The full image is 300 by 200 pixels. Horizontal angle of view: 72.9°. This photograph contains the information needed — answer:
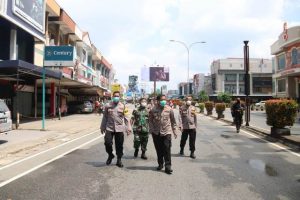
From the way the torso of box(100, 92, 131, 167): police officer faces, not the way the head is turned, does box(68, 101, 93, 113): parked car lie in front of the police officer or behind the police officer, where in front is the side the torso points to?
behind

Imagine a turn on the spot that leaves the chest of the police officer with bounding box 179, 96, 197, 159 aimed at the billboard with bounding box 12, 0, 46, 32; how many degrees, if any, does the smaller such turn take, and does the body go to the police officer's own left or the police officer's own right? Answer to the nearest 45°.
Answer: approximately 135° to the police officer's own right

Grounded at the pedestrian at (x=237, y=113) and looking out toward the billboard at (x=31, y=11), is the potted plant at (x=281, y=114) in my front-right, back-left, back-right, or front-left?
back-left

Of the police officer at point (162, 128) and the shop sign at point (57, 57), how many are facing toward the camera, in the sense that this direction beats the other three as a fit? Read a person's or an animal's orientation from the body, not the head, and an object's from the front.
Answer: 2
